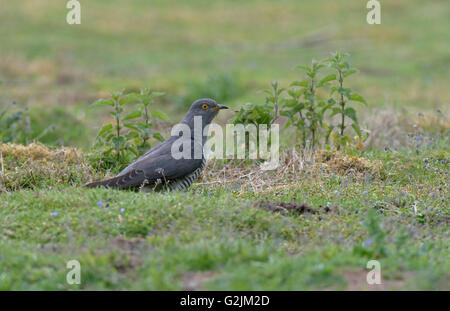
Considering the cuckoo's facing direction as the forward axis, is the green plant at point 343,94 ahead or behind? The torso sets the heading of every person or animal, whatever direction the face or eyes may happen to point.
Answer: ahead

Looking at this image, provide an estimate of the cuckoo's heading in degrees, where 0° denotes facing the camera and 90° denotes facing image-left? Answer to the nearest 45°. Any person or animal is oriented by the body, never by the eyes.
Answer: approximately 270°

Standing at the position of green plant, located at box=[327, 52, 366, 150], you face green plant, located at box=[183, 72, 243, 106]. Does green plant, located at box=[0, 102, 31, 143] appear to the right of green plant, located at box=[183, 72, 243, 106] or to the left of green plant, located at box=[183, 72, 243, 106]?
left

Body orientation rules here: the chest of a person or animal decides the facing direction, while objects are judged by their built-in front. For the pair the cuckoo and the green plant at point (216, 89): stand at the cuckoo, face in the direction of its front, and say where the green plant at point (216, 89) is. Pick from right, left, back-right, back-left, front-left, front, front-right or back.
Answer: left

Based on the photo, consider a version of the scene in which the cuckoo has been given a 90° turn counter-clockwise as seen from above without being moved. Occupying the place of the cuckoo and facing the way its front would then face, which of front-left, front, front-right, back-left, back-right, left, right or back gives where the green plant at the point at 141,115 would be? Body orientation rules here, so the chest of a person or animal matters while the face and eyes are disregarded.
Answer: front

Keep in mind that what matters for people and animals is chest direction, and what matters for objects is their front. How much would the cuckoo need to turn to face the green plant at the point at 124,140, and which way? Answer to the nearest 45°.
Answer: approximately 90° to its left

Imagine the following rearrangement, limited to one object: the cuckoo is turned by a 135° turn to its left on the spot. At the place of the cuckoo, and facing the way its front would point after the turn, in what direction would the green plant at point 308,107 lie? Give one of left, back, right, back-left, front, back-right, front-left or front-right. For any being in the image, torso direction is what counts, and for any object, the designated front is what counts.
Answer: right

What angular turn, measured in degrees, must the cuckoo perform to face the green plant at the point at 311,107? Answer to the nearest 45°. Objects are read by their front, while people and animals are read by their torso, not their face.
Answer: approximately 45° to its left

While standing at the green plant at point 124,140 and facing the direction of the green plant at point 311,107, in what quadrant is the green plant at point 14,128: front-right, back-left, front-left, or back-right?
back-left

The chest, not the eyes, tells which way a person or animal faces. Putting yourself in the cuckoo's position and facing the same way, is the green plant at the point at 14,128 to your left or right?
on your left
